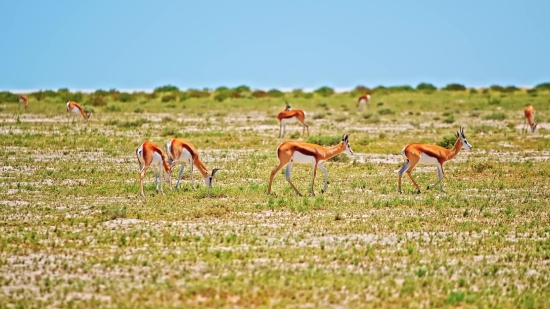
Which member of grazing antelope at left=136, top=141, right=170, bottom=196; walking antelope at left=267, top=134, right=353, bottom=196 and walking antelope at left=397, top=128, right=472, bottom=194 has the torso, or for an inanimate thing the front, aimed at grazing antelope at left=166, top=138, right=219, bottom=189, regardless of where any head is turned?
grazing antelope at left=136, top=141, right=170, bottom=196

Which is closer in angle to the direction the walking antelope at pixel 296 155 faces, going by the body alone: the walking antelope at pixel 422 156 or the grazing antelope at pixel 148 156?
the walking antelope

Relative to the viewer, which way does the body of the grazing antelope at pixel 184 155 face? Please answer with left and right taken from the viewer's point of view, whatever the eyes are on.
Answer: facing to the right of the viewer

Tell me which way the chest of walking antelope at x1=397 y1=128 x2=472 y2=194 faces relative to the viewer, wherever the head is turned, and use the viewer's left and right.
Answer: facing to the right of the viewer

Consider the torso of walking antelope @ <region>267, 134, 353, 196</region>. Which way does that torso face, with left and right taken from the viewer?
facing to the right of the viewer

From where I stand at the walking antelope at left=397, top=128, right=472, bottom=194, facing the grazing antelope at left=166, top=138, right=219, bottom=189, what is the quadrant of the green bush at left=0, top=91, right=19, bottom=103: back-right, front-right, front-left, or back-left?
front-right

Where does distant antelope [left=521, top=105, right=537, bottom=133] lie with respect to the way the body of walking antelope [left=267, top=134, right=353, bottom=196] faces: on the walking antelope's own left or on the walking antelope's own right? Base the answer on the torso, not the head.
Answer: on the walking antelope's own left

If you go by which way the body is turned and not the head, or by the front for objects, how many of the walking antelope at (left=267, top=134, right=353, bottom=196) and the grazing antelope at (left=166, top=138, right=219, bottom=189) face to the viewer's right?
2

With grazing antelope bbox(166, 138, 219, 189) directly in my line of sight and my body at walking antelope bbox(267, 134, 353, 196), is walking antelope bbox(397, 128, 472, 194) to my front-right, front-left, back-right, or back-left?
back-right

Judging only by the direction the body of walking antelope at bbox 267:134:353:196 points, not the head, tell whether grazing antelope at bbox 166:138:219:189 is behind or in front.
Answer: behind

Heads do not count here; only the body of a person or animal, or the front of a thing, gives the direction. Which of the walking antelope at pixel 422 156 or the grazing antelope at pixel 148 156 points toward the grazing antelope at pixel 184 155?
the grazing antelope at pixel 148 156

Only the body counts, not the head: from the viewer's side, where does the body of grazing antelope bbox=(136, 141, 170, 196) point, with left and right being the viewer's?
facing away from the viewer and to the right of the viewer

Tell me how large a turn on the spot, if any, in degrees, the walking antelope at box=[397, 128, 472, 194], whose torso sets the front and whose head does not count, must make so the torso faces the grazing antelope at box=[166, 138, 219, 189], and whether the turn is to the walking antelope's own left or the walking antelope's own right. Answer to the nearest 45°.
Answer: approximately 180°

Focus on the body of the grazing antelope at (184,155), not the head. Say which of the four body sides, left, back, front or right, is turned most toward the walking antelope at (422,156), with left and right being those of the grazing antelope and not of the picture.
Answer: front
